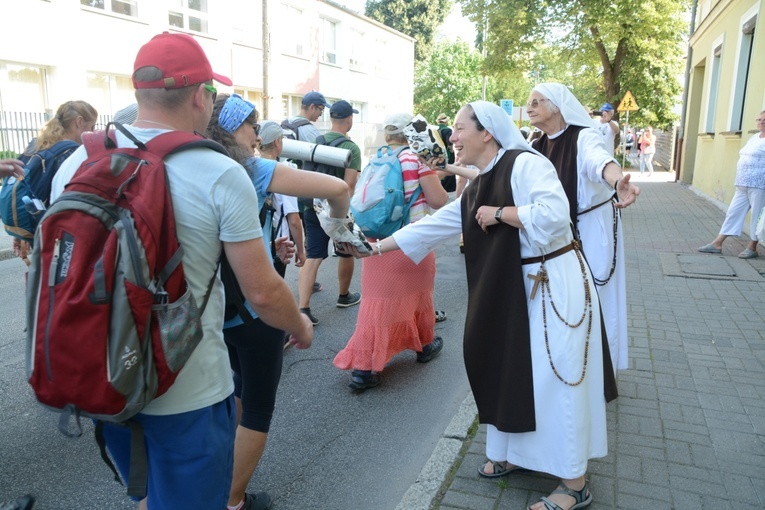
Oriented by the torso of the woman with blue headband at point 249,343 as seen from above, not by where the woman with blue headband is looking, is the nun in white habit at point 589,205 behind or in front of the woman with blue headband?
in front

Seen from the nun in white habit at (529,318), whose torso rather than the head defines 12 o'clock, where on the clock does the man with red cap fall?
The man with red cap is roughly at 12 o'clock from the nun in white habit.

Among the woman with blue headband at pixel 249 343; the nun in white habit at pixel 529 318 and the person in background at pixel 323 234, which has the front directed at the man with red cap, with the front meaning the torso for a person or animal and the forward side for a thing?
the nun in white habit

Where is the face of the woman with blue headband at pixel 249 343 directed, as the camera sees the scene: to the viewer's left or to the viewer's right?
to the viewer's right

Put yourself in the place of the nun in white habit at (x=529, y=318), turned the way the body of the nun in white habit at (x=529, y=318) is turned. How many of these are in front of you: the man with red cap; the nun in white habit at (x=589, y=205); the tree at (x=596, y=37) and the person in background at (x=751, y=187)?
1

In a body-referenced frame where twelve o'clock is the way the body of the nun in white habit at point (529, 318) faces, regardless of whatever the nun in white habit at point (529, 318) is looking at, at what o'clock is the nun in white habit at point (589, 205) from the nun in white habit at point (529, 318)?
the nun in white habit at point (589, 205) is roughly at 5 o'clock from the nun in white habit at point (529, 318).

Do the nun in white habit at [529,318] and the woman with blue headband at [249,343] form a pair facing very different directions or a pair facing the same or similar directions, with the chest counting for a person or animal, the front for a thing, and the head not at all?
very different directions

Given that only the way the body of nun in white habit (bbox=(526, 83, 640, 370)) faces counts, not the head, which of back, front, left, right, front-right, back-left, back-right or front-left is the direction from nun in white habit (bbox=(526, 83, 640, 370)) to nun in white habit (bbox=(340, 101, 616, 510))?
front-left

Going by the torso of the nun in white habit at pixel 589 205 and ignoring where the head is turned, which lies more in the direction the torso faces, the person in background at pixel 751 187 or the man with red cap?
the man with red cap

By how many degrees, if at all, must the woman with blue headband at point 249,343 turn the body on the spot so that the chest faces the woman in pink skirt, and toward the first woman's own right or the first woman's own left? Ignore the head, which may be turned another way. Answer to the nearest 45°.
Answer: approximately 45° to the first woman's own left

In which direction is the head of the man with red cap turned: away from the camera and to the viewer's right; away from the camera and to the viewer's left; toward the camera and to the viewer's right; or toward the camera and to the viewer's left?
away from the camera and to the viewer's right

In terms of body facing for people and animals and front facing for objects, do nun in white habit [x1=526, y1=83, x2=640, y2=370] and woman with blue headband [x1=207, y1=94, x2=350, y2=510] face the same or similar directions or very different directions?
very different directions

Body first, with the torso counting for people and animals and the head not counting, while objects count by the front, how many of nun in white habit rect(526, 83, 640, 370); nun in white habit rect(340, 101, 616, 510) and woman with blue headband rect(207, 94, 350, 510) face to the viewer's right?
1

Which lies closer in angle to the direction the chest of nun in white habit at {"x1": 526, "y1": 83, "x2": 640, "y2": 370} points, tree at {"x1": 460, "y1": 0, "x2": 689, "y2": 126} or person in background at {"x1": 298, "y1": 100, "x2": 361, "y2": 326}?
the person in background

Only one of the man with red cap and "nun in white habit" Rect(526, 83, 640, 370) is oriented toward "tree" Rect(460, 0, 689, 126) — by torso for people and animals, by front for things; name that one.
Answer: the man with red cap

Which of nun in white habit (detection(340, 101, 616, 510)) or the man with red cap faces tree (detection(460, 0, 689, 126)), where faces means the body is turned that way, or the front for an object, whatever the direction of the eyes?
the man with red cap
